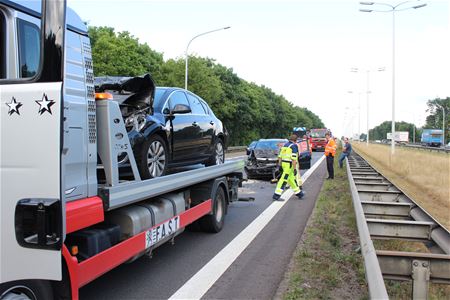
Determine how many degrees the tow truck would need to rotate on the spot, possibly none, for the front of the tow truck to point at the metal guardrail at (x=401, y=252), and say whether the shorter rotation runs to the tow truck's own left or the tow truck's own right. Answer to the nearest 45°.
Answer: approximately 135° to the tow truck's own left

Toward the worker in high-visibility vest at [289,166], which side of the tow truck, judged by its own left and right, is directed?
back

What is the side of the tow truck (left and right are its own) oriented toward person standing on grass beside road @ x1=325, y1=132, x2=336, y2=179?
back

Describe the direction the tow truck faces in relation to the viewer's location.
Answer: facing the viewer and to the left of the viewer
